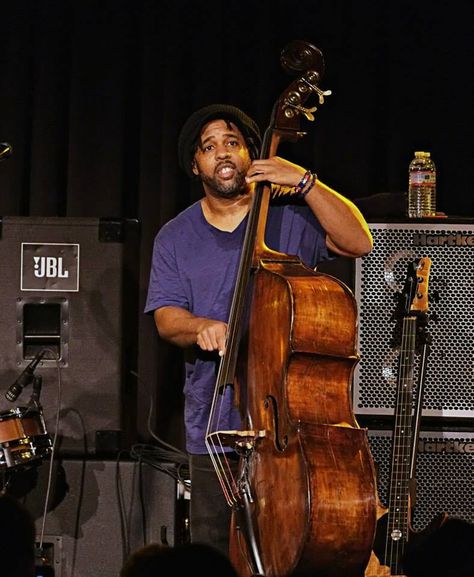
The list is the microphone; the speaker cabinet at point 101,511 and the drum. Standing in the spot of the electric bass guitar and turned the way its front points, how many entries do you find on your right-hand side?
3

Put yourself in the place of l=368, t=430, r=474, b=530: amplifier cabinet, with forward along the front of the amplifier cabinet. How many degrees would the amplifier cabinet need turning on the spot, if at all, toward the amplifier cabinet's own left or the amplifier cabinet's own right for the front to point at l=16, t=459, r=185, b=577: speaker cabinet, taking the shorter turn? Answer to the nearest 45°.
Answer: approximately 90° to the amplifier cabinet's own right

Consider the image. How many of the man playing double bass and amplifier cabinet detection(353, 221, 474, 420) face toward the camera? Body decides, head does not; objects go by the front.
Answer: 2

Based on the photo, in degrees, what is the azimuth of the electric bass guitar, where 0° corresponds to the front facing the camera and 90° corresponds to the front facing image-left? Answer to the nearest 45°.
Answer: approximately 0°

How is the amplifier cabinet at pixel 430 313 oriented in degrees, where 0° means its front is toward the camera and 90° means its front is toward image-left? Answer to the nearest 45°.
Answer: approximately 0°

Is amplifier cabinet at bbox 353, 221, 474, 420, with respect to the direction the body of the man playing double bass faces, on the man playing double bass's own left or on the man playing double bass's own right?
on the man playing double bass's own left
